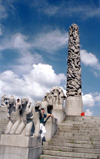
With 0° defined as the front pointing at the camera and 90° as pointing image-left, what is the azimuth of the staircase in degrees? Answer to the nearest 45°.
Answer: approximately 0°

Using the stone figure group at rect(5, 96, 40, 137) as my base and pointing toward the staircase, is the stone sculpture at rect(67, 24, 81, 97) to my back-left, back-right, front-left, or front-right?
front-left

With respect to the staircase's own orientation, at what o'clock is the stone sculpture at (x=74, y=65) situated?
The stone sculpture is roughly at 6 o'clock from the staircase.

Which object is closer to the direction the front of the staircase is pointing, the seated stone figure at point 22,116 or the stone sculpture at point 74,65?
the seated stone figure

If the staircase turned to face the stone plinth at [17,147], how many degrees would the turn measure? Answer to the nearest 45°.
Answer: approximately 45° to its right

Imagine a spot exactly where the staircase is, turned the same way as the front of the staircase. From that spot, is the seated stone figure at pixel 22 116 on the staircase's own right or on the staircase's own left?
on the staircase's own right
